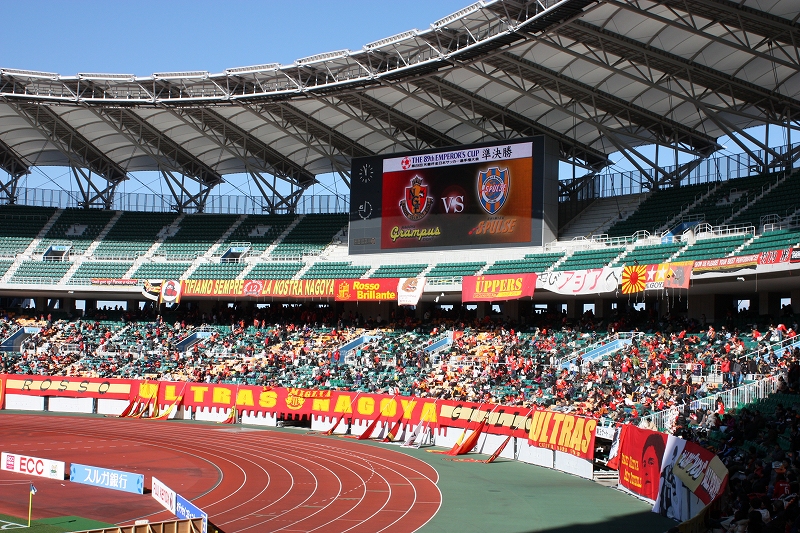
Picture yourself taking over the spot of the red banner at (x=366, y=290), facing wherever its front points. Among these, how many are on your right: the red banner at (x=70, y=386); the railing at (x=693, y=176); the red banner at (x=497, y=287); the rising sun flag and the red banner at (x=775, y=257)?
1

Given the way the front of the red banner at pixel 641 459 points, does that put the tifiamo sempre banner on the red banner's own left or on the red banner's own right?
on the red banner's own right

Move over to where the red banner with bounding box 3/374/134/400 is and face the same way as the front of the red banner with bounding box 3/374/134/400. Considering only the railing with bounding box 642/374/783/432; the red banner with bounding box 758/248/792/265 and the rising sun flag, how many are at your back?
0

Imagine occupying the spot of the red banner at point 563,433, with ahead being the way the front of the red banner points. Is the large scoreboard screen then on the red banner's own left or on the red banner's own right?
on the red banner's own right

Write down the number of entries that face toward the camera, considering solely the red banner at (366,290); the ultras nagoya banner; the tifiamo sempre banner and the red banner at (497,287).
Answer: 4

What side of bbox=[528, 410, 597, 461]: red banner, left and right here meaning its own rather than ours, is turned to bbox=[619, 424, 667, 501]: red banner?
left

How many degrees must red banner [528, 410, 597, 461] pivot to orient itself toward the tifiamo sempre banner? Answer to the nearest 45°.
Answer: approximately 90° to its right

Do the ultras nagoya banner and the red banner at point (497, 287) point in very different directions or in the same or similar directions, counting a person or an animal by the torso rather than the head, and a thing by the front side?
same or similar directions

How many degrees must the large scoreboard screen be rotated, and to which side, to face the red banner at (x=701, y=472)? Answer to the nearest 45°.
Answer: approximately 45° to its left

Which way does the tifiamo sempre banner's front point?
toward the camera

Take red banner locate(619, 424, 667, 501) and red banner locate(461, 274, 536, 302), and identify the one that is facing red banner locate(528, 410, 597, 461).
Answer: red banner locate(461, 274, 536, 302)

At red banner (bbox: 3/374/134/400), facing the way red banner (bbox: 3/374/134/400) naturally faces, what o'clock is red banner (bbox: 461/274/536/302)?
red banner (bbox: 461/274/536/302) is roughly at 8 o'clock from red banner (bbox: 3/374/134/400).

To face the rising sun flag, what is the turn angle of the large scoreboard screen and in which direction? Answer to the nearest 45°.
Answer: approximately 90° to its left

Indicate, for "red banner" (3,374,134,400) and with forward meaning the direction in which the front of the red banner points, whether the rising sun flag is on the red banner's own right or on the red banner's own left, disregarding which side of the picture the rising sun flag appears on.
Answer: on the red banner's own left

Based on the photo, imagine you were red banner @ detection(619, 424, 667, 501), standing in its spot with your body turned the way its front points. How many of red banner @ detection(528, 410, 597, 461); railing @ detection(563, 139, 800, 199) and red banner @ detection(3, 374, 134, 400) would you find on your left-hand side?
0

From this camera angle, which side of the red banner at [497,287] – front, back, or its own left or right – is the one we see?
front
